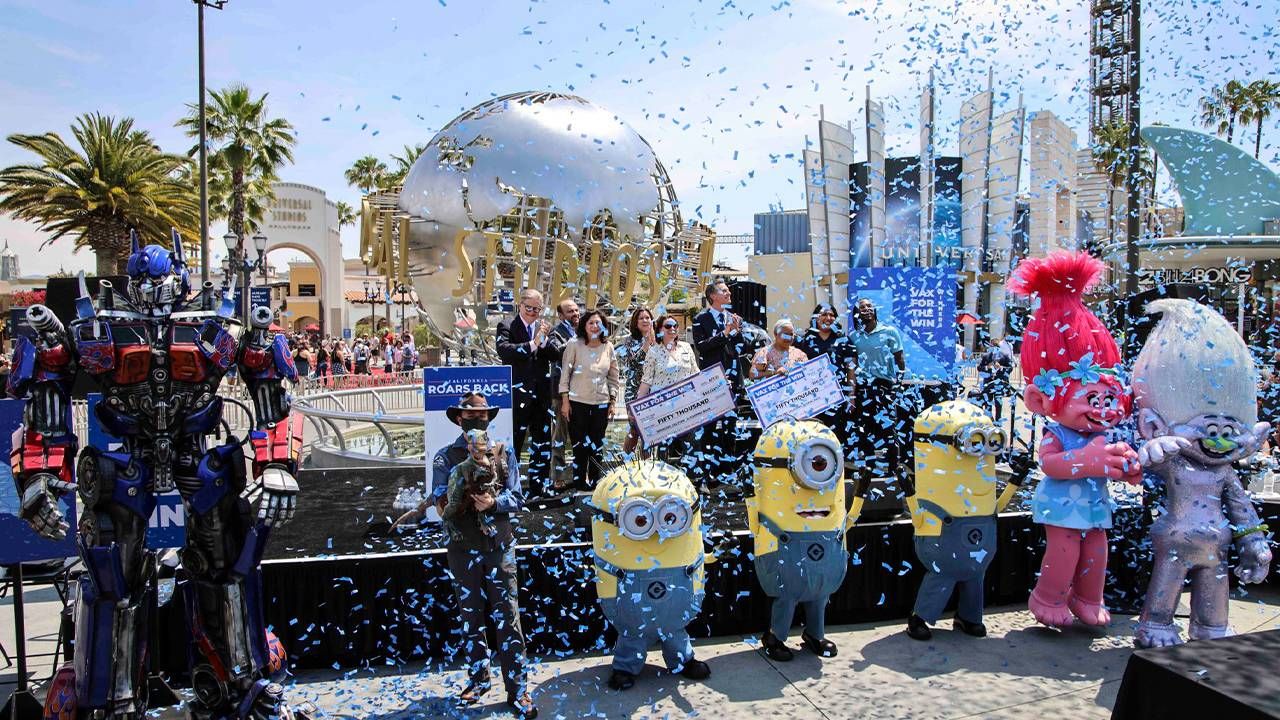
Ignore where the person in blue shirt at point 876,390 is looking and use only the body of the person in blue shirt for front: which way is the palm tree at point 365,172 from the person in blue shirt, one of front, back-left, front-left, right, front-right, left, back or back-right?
back-right

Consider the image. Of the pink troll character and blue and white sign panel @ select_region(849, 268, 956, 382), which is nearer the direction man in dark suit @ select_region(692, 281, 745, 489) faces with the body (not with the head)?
the pink troll character

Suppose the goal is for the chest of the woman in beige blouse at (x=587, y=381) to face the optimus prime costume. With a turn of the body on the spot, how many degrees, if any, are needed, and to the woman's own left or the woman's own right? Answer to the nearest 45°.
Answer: approximately 45° to the woman's own right

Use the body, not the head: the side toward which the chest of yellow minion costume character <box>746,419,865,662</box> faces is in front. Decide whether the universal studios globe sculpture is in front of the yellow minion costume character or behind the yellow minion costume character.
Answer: behind

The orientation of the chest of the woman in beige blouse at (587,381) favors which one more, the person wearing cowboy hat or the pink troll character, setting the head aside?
the person wearing cowboy hat

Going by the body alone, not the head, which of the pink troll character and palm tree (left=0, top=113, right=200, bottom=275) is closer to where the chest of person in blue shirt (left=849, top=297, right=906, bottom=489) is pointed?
the pink troll character

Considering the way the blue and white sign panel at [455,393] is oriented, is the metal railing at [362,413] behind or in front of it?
behind

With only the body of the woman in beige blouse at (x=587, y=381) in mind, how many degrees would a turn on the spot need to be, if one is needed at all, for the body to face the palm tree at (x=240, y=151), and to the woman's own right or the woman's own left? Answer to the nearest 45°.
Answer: approximately 135° to the woman's own right

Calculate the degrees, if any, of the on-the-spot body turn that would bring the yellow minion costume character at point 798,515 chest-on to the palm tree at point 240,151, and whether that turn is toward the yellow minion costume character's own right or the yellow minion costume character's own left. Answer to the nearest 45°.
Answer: approximately 180°

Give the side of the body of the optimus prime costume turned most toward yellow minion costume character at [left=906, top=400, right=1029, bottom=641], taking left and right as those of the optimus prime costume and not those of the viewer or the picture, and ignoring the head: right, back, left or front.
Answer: left

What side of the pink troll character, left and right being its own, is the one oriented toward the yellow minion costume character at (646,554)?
right

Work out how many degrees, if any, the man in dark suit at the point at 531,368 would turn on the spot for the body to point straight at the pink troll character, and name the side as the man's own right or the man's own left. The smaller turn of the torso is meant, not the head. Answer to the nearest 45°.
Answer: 0° — they already face it

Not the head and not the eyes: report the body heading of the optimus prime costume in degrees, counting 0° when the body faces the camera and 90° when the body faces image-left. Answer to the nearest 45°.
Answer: approximately 0°

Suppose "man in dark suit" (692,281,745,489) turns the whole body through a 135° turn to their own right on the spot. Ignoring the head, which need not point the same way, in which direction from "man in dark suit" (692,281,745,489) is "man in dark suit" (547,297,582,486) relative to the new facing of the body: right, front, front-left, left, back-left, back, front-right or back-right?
front

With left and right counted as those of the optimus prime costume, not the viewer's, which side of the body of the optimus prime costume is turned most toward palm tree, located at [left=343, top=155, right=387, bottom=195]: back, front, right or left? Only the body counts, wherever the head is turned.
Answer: back

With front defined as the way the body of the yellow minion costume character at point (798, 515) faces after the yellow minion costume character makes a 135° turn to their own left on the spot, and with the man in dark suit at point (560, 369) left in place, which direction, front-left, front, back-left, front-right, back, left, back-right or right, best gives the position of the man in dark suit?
front-left
